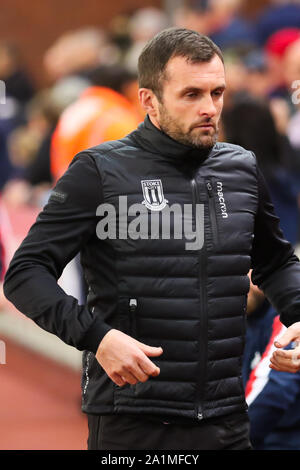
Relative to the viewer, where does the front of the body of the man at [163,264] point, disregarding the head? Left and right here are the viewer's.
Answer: facing the viewer and to the right of the viewer

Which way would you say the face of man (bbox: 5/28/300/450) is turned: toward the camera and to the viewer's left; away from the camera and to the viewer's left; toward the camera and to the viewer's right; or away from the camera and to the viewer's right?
toward the camera and to the viewer's right

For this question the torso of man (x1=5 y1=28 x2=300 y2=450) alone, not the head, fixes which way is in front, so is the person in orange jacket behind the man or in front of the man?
behind
